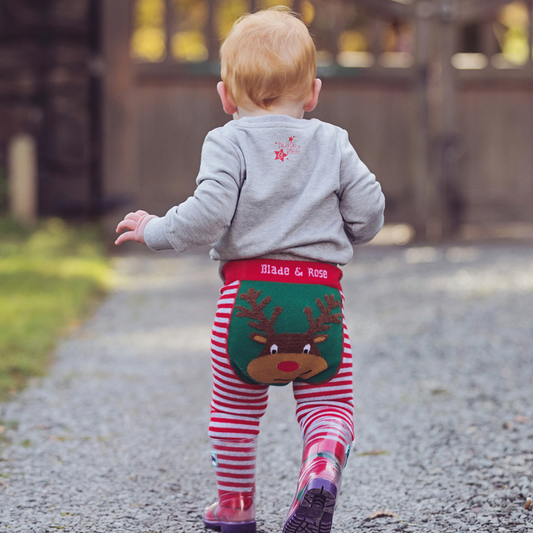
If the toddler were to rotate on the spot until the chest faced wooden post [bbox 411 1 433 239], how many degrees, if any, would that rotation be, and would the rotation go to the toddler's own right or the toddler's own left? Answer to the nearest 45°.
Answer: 0° — they already face it

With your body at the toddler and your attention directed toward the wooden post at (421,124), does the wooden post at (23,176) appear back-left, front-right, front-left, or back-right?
front-left

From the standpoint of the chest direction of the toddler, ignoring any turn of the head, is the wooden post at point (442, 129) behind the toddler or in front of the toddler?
in front

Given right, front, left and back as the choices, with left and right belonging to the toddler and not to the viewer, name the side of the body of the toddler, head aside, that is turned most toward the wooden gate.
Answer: front

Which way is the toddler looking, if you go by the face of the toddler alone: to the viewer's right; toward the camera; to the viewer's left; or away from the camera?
away from the camera

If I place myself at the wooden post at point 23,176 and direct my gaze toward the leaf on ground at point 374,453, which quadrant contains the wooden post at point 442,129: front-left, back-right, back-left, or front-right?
front-left

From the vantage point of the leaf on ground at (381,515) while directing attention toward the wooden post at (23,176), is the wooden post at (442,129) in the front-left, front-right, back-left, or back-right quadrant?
front-right

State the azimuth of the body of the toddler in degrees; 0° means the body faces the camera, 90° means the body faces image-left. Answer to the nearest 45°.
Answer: approximately 180°

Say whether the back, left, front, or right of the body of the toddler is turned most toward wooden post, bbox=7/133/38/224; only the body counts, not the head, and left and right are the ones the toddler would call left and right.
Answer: front
